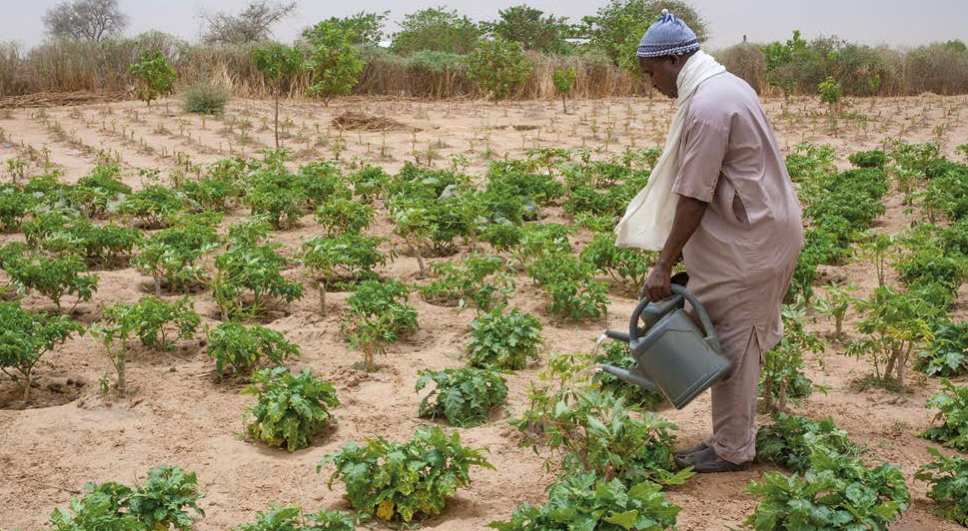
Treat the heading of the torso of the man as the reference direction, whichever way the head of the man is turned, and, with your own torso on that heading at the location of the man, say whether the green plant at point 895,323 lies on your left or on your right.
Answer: on your right

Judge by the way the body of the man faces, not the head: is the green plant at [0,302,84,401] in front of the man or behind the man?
in front

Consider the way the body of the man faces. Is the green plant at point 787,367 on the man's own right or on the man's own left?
on the man's own right

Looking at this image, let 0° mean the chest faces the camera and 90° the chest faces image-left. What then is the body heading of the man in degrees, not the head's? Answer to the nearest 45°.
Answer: approximately 90°

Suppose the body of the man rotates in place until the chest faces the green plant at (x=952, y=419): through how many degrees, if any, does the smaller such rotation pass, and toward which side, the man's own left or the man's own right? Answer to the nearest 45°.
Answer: approximately 135° to the man's own right

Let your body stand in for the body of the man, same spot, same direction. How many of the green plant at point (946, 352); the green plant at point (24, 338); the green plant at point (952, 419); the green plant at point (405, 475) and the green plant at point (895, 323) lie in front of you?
2

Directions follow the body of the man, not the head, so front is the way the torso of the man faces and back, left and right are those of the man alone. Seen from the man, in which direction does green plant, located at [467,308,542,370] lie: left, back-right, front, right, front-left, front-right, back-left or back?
front-right

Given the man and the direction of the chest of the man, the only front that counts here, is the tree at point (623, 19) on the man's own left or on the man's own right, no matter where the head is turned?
on the man's own right

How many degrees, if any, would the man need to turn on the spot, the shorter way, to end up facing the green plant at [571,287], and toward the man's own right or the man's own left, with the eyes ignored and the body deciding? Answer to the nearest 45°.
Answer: approximately 90° to the man's own right

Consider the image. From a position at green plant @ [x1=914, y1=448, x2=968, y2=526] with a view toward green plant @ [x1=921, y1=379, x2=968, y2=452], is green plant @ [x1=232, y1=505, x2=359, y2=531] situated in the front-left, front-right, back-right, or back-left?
back-left

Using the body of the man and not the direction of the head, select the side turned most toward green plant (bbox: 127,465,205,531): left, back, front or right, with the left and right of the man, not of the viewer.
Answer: front

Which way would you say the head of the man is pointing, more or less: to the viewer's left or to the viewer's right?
to the viewer's left
